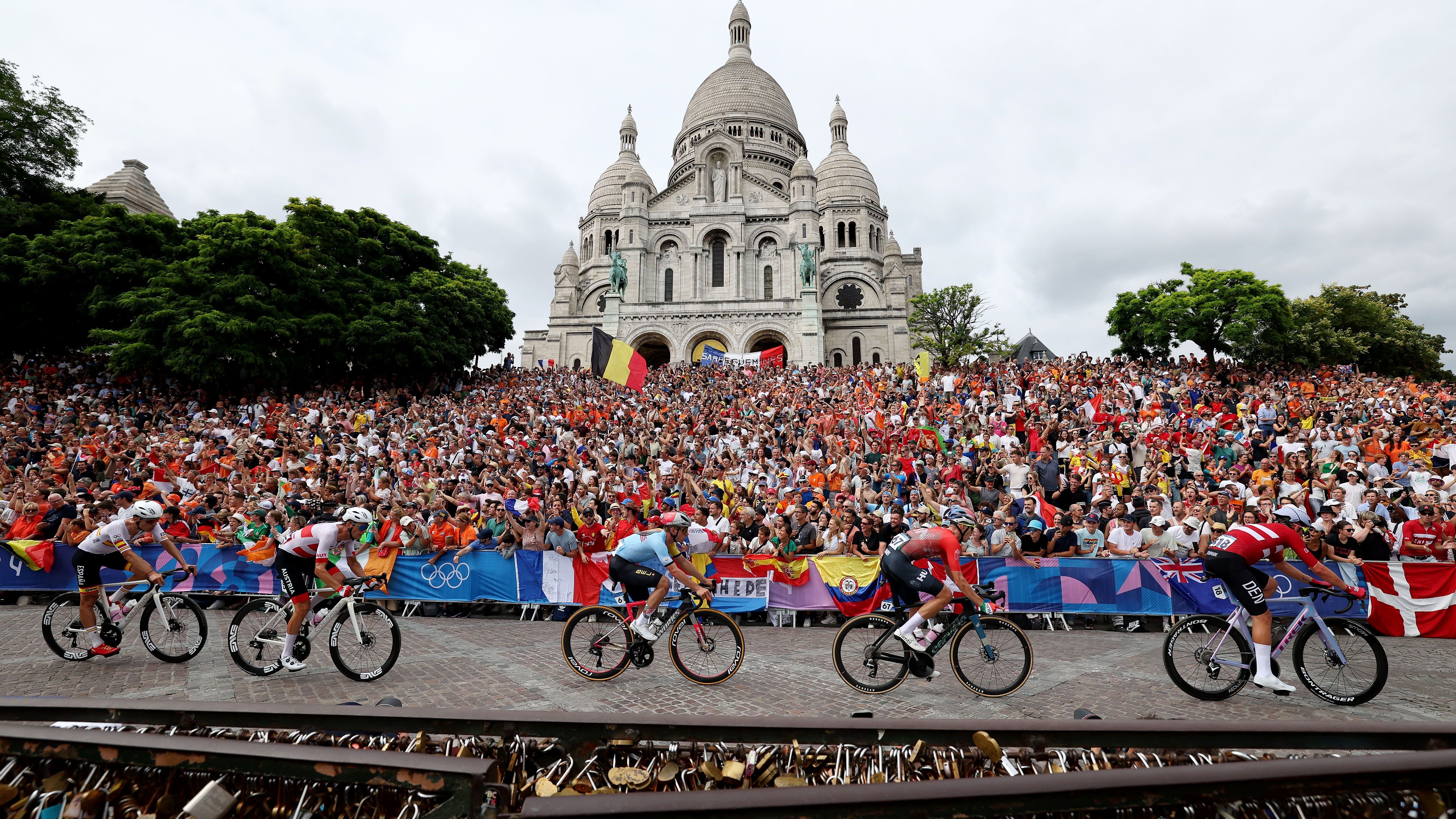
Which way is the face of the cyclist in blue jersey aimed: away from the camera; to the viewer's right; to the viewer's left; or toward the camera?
to the viewer's right

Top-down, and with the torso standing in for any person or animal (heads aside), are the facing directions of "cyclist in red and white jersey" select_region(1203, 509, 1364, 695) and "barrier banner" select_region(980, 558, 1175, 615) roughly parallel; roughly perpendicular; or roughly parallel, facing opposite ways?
roughly perpendicular

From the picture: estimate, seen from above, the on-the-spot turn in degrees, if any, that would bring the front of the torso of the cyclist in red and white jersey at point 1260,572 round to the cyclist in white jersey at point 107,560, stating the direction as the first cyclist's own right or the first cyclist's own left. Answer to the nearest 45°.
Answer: approximately 135° to the first cyclist's own right

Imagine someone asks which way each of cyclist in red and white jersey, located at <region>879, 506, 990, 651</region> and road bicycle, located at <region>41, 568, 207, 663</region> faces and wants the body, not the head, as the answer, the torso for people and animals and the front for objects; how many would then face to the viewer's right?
2

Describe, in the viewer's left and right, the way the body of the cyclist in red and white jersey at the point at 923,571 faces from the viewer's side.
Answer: facing to the right of the viewer

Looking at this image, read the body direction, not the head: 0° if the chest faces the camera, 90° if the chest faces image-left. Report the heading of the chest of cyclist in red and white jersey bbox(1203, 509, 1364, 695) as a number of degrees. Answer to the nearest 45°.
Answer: approximately 270°

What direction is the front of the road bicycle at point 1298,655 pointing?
to the viewer's right

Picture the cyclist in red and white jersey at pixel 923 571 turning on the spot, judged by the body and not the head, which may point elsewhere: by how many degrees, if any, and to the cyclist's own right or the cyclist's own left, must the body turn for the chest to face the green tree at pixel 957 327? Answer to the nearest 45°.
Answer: approximately 90° to the cyclist's own left

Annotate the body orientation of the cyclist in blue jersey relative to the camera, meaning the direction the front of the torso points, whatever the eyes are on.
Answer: to the viewer's right

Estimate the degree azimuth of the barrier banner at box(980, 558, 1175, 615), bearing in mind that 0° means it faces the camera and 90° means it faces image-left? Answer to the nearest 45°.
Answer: approximately 0°

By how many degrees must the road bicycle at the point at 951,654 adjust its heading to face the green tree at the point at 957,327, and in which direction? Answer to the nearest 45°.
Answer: approximately 90° to its left

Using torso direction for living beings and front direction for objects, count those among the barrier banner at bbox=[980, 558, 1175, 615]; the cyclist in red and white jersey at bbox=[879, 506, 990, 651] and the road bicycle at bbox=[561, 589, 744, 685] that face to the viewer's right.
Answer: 2

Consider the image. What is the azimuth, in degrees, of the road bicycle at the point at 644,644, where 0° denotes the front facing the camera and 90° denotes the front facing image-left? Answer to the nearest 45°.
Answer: approximately 270°
